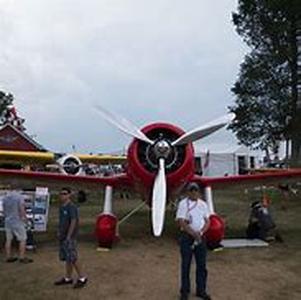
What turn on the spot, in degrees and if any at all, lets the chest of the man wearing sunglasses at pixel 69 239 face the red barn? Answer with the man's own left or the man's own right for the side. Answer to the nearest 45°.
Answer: approximately 135° to the man's own right

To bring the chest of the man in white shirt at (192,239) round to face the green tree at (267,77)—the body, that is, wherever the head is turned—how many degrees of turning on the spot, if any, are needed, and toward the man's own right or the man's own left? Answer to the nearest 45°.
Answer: approximately 180°

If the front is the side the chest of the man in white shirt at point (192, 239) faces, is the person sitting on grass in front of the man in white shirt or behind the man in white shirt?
behind

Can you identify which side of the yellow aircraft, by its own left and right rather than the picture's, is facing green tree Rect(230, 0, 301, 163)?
left

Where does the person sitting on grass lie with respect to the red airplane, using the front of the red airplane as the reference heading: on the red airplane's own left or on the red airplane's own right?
on the red airplane's own left

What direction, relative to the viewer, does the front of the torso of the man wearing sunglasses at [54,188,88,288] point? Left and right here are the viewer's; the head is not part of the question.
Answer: facing the viewer and to the left of the viewer

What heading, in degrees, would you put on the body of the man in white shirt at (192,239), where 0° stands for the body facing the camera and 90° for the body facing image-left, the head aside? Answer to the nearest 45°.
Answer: approximately 0°

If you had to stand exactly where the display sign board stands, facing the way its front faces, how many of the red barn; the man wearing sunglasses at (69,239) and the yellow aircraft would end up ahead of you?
1
